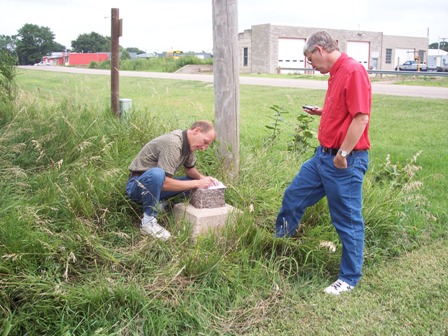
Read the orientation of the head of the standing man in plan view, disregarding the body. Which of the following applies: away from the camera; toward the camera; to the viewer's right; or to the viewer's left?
to the viewer's left

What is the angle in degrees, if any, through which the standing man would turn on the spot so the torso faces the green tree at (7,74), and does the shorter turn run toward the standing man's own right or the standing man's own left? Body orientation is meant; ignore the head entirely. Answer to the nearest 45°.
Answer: approximately 45° to the standing man's own right

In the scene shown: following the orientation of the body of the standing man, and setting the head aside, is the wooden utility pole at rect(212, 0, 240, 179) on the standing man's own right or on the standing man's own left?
on the standing man's own right

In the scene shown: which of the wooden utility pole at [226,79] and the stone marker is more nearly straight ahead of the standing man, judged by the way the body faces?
the stone marker

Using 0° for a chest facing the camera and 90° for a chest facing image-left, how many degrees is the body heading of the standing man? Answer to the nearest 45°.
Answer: approximately 90°

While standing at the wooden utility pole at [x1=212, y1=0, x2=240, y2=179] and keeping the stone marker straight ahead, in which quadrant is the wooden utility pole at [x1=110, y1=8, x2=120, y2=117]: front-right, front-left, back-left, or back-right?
back-right
